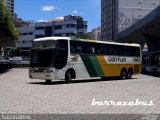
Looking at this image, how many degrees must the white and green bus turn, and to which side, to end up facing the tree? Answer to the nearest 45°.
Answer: approximately 90° to its right

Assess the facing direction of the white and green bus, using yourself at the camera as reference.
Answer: facing the viewer and to the left of the viewer
